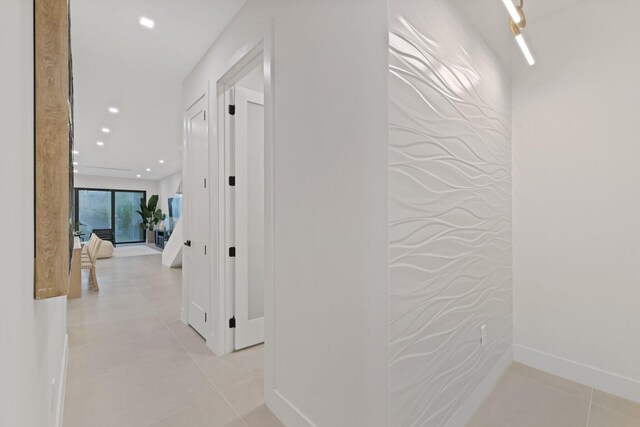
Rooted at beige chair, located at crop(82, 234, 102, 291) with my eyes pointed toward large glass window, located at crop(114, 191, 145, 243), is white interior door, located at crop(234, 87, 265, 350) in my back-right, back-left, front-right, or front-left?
back-right

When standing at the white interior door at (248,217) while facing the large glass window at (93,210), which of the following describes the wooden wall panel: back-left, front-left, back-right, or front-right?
back-left

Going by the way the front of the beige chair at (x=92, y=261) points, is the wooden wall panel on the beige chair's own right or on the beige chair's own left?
on the beige chair's own left

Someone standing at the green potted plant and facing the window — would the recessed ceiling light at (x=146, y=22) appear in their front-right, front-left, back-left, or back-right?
back-left

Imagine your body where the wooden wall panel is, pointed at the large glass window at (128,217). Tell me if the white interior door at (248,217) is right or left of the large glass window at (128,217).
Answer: right

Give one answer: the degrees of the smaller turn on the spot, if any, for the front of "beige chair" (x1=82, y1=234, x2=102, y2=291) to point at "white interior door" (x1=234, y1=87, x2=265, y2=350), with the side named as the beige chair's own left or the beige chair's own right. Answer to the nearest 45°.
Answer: approximately 90° to the beige chair's own left

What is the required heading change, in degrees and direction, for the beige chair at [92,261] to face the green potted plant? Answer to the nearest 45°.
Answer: approximately 90° to its right

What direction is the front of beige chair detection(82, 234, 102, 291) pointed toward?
to the viewer's left

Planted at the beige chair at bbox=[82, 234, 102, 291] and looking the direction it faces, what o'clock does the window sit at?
The window is roughly at 3 o'clock from the beige chair.

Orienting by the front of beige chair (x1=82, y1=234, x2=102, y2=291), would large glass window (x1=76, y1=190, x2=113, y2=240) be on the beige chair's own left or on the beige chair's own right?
on the beige chair's own right

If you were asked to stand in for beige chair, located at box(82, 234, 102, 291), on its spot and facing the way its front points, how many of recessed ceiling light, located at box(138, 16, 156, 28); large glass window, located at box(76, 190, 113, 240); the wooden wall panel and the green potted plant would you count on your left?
2
